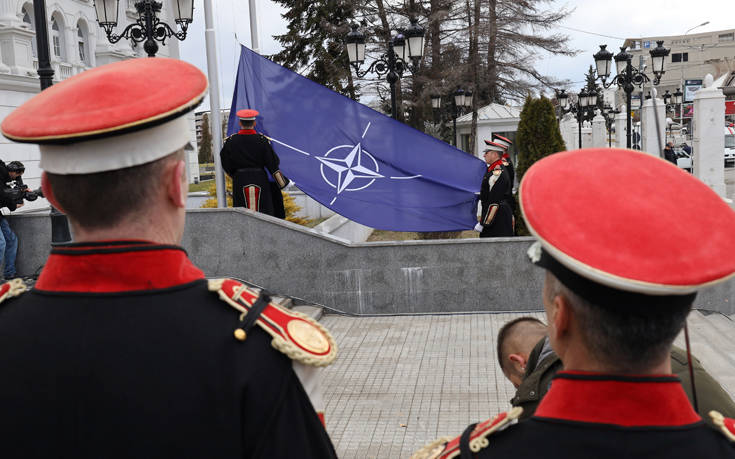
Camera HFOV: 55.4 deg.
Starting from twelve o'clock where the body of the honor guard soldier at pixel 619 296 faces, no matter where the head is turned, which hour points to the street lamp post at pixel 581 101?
The street lamp post is roughly at 12 o'clock from the honor guard soldier.

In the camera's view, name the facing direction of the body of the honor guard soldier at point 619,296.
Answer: away from the camera

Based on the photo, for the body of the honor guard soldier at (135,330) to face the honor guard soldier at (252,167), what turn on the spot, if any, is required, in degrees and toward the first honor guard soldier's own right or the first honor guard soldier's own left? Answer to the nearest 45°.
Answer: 0° — they already face them

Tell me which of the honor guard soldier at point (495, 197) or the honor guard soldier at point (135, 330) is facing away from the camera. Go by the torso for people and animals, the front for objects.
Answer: the honor guard soldier at point (135, 330)

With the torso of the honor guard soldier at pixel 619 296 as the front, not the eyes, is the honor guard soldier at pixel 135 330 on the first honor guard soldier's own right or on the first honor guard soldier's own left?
on the first honor guard soldier's own left

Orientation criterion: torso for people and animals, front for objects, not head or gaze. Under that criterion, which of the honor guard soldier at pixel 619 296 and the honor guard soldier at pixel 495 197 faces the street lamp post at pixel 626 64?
the honor guard soldier at pixel 619 296

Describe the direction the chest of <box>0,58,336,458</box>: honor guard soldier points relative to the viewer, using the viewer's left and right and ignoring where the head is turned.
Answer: facing away from the viewer

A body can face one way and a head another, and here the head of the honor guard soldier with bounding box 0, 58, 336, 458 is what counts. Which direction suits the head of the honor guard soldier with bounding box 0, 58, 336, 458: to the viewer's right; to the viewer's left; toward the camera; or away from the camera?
away from the camera
